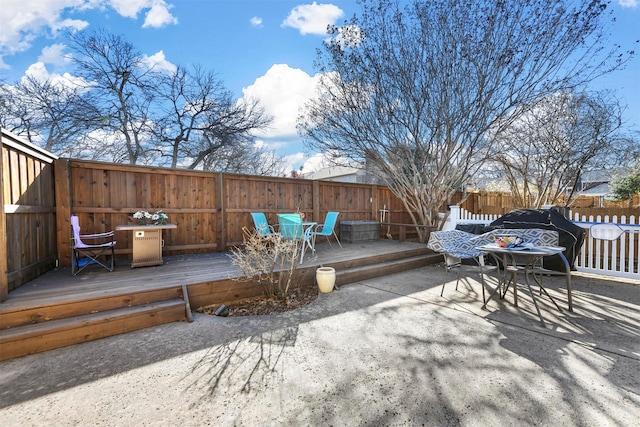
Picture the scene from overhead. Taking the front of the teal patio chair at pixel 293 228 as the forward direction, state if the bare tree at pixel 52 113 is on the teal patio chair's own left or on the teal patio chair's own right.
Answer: on the teal patio chair's own left

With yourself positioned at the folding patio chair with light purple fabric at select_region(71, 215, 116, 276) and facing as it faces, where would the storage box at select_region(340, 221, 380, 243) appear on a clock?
The storage box is roughly at 12 o'clock from the folding patio chair with light purple fabric.

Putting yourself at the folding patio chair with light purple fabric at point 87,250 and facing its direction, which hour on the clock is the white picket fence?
The white picket fence is roughly at 1 o'clock from the folding patio chair with light purple fabric.

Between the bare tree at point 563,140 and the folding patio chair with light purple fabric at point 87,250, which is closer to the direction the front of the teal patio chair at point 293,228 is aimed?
the bare tree

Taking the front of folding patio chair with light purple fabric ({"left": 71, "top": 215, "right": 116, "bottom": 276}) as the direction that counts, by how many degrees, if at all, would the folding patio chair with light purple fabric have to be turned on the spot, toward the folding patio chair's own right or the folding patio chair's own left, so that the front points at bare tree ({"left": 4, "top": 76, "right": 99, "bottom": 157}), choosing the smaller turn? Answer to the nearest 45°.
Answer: approximately 90° to the folding patio chair's own left

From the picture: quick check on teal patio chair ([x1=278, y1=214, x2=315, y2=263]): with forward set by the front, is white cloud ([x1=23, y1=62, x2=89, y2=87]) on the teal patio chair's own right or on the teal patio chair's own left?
on the teal patio chair's own left

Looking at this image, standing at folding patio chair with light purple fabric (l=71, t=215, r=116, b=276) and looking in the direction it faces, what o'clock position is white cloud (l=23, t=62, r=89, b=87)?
The white cloud is roughly at 9 o'clock from the folding patio chair with light purple fabric.

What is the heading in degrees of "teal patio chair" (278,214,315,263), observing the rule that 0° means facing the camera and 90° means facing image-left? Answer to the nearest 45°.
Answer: approximately 225°

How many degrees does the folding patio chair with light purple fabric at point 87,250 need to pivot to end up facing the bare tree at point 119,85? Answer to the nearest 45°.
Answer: approximately 90° to its left

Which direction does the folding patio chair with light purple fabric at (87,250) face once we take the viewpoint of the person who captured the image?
facing to the right of the viewer

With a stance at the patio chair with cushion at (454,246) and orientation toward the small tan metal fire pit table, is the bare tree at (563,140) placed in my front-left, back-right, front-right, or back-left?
back-right

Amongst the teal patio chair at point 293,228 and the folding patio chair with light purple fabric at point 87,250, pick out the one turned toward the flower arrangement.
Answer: the folding patio chair with light purple fabric

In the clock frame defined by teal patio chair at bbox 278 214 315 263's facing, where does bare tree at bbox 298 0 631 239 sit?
The bare tree is roughly at 1 o'clock from the teal patio chair.
